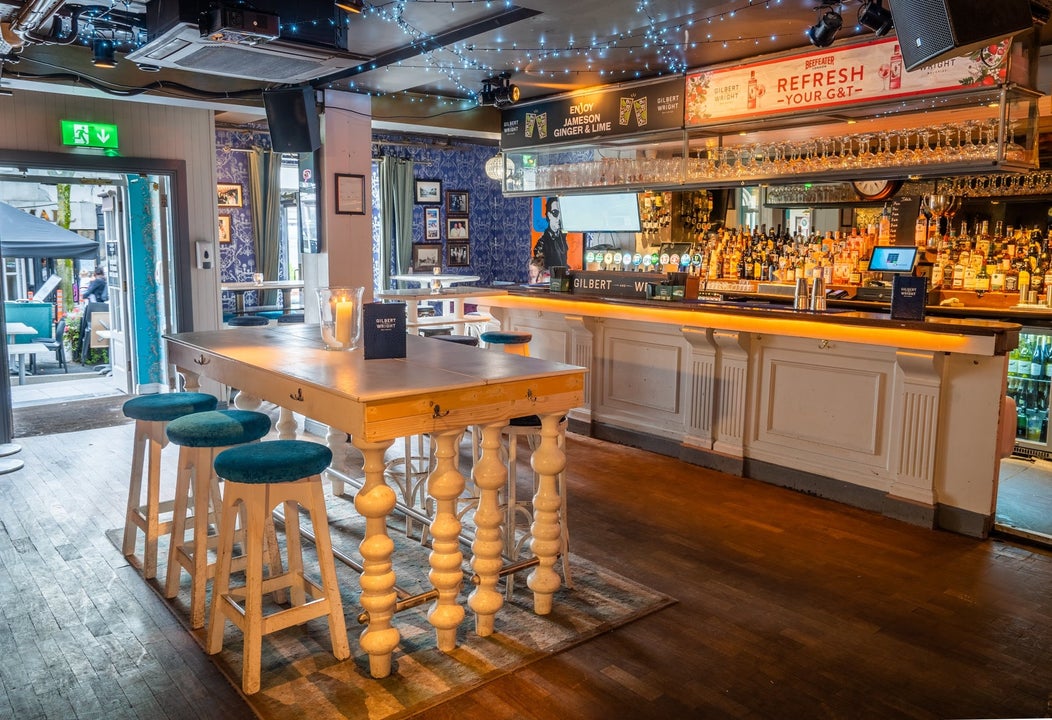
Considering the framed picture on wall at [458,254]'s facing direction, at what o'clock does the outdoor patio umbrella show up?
The outdoor patio umbrella is roughly at 2 o'clock from the framed picture on wall.

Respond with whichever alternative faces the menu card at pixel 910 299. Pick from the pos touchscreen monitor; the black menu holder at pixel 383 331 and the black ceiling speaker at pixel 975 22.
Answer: the pos touchscreen monitor

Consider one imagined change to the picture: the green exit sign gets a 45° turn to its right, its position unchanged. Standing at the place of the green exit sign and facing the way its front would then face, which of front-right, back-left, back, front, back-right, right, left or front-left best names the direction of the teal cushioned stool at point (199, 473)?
front-left

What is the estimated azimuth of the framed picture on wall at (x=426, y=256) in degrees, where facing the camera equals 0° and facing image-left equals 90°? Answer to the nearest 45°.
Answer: approximately 0°

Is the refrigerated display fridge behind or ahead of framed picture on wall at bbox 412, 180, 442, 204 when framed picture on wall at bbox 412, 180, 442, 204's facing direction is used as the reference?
ahead

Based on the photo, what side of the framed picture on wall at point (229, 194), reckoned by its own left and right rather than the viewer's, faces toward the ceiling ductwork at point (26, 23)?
front

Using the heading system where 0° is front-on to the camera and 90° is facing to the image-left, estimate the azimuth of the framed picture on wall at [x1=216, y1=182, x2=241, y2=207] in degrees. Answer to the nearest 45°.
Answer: approximately 0°

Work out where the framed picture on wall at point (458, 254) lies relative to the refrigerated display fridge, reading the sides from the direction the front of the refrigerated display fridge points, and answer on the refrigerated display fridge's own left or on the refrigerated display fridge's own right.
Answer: on the refrigerated display fridge's own right

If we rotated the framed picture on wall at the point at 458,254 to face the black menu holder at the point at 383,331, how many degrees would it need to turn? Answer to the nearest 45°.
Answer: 0° — it already faces it

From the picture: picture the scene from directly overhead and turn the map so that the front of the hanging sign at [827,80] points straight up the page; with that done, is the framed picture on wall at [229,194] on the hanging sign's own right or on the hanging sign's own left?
on the hanging sign's own right

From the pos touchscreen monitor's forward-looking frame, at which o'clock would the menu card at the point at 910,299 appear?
The menu card is roughly at 12 o'clock from the pos touchscreen monitor.

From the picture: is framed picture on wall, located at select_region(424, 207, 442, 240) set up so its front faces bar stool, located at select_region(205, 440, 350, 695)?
yes

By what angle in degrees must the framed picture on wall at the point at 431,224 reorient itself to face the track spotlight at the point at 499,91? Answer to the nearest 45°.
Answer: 0° — it already faces it
